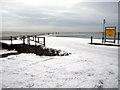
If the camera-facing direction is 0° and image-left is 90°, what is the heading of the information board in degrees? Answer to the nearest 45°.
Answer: approximately 0°
